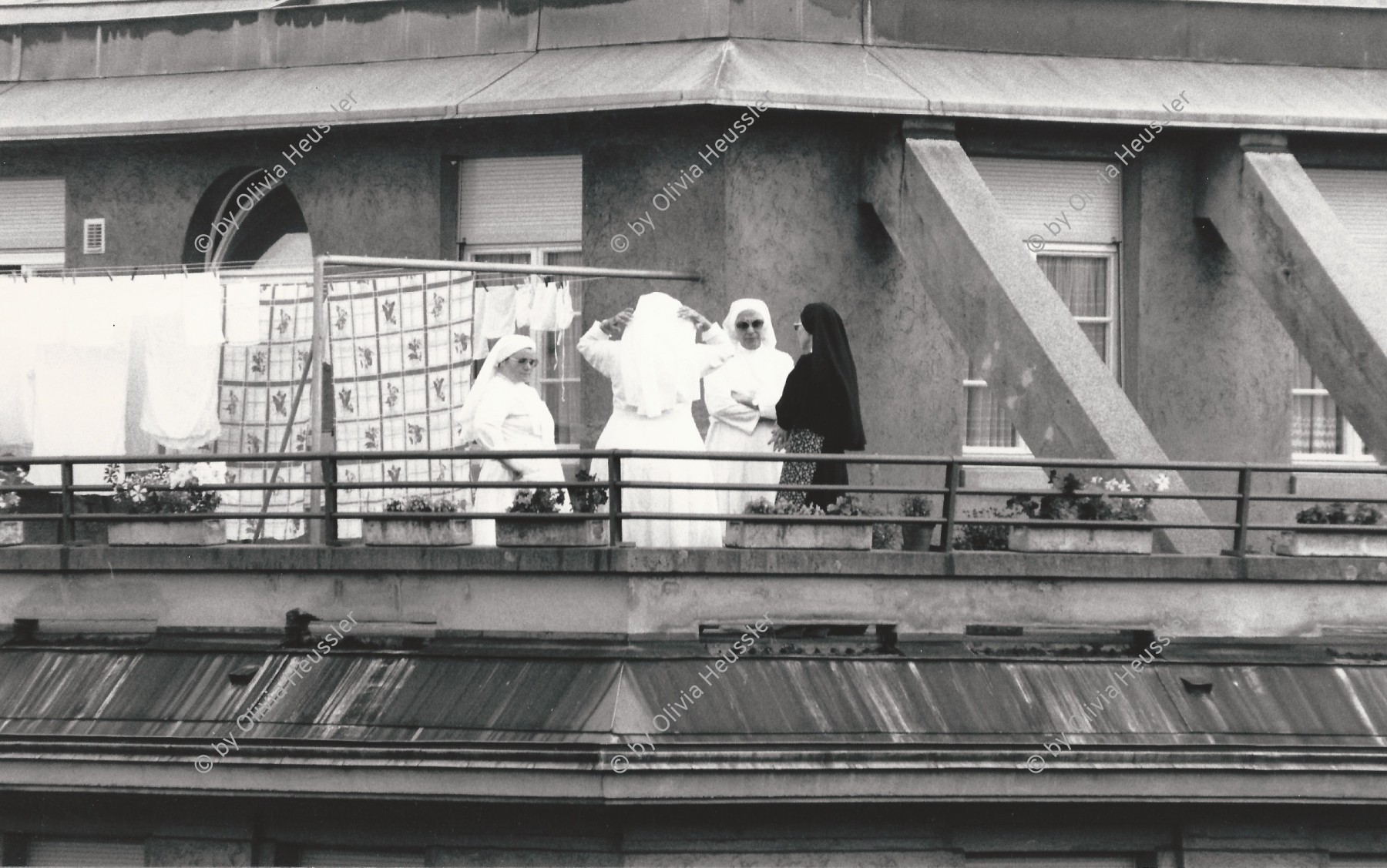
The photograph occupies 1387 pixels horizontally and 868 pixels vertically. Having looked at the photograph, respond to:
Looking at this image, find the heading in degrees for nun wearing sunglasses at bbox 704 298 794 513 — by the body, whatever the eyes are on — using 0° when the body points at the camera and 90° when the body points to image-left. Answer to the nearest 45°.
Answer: approximately 0°

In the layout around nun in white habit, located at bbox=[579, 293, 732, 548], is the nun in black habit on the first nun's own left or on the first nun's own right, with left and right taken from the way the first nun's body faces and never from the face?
on the first nun's own right

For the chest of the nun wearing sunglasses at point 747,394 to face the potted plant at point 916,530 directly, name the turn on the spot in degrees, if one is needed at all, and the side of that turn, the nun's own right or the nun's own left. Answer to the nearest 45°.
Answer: approximately 90° to the nun's own left

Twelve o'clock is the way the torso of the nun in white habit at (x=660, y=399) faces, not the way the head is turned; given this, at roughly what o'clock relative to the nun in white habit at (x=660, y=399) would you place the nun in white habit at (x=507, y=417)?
the nun in white habit at (x=507, y=417) is roughly at 9 o'clock from the nun in white habit at (x=660, y=399).

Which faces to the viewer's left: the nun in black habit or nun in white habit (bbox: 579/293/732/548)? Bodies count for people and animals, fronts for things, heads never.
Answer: the nun in black habit

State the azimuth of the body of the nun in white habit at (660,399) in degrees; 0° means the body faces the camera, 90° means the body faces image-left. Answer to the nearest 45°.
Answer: approximately 180°

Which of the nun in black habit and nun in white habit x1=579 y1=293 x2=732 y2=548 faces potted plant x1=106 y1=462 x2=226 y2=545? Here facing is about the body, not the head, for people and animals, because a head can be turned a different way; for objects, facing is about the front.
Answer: the nun in black habit

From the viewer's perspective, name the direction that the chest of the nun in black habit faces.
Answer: to the viewer's left
